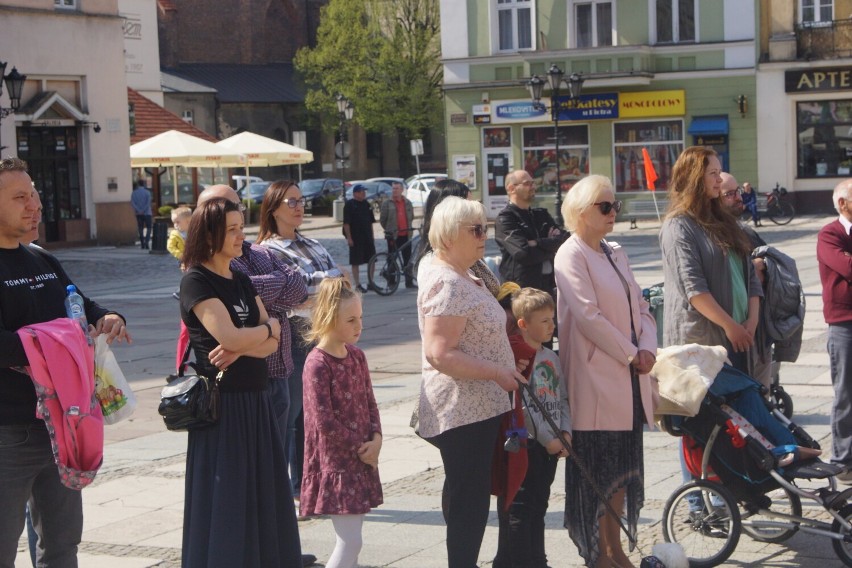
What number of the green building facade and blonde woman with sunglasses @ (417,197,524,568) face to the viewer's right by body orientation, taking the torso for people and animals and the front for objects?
1

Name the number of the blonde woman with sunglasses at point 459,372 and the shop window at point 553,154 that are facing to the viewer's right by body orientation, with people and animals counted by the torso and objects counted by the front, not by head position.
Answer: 1

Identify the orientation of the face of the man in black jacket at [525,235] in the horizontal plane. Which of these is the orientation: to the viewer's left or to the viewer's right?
to the viewer's right

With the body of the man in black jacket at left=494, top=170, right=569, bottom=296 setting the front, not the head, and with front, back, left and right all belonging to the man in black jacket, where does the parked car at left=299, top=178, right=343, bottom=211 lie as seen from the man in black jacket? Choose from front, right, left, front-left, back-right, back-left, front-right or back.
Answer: back-left

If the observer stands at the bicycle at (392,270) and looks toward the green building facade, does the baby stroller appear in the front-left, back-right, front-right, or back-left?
back-right

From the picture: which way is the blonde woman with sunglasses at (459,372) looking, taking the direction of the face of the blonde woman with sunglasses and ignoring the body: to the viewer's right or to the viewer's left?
to the viewer's right

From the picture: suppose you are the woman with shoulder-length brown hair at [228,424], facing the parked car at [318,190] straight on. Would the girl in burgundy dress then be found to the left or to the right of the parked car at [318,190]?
right

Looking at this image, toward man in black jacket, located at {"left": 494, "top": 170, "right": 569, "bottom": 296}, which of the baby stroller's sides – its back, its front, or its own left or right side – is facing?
back

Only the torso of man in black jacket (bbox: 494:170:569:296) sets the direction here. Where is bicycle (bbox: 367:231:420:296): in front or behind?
behind
